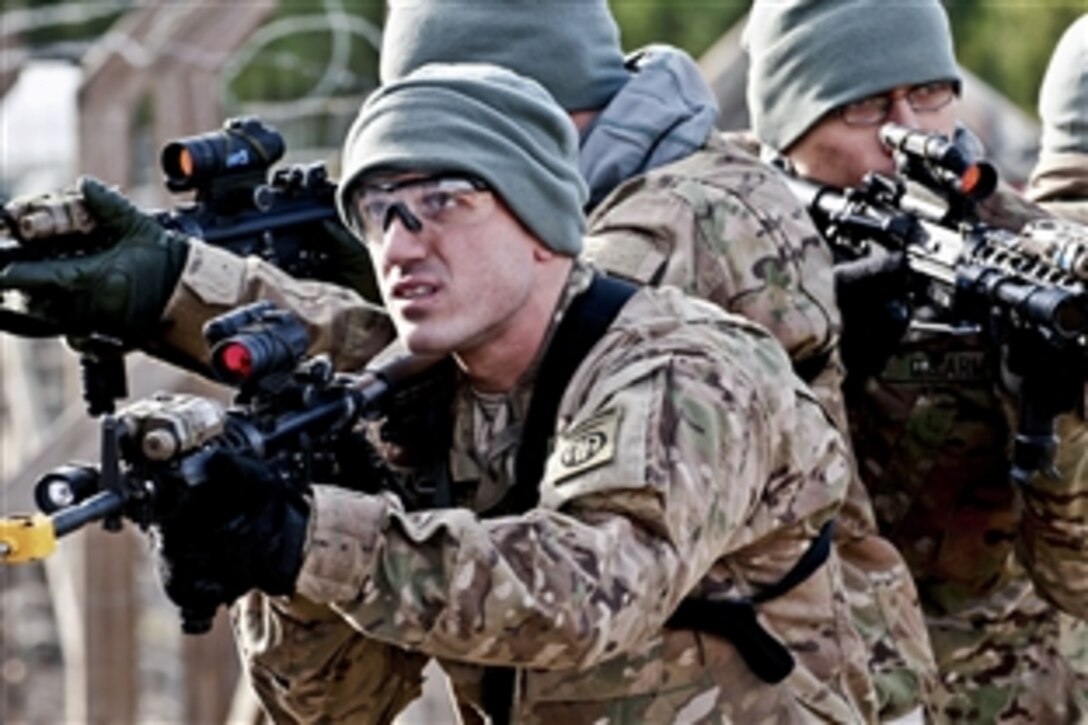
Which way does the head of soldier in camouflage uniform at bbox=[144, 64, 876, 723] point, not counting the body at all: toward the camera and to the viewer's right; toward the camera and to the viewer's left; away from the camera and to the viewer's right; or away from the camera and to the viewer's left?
toward the camera and to the viewer's left

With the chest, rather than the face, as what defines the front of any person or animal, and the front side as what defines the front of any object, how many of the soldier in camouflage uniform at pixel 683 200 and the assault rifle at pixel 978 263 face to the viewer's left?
1

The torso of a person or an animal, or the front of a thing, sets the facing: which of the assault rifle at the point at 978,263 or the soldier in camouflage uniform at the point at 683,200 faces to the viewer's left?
the soldier in camouflage uniform

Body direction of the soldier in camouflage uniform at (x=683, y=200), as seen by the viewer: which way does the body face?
to the viewer's left

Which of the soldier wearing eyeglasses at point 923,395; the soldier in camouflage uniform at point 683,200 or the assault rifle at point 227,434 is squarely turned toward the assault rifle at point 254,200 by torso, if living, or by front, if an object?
the soldier in camouflage uniform

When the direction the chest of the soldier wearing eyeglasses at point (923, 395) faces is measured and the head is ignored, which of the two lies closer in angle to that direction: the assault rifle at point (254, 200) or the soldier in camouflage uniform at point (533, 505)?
the soldier in camouflage uniform

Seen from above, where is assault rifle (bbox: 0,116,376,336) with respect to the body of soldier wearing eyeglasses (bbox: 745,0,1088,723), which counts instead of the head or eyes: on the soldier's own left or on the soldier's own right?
on the soldier's own right

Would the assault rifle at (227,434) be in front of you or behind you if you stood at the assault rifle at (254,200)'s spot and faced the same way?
in front

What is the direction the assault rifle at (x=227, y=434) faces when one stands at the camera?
facing the viewer and to the left of the viewer

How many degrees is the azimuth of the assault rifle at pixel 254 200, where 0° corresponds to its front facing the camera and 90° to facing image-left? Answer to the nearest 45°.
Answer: approximately 45°

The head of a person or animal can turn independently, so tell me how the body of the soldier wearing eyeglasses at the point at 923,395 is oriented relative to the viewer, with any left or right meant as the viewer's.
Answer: facing the viewer and to the right of the viewer

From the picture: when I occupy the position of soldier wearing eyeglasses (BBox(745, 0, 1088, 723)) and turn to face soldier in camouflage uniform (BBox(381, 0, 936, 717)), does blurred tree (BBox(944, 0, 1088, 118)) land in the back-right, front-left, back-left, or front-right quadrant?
back-right

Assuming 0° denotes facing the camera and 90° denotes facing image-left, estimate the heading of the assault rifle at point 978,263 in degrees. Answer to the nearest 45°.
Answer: approximately 315°
